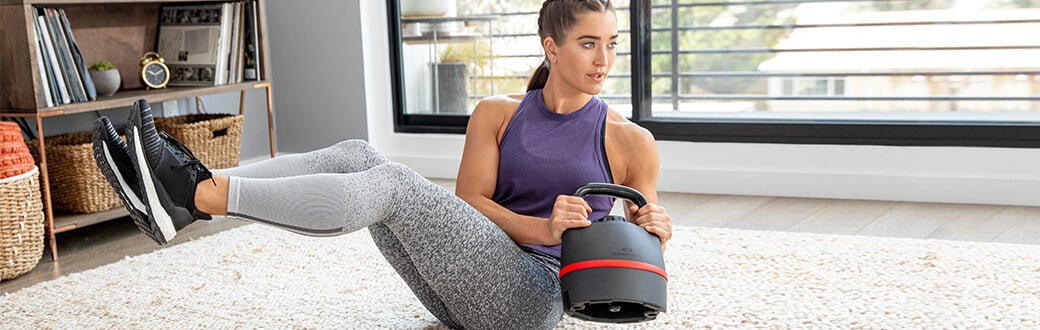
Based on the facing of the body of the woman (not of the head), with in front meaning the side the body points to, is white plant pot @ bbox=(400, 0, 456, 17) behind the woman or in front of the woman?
behind

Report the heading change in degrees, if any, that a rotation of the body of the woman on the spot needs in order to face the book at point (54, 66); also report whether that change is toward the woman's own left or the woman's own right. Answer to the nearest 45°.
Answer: approximately 135° to the woman's own right

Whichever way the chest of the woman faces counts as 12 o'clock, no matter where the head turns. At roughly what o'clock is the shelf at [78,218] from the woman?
The shelf is roughly at 5 o'clock from the woman.

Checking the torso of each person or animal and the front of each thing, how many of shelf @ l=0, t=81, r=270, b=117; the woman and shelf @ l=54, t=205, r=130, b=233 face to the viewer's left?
0

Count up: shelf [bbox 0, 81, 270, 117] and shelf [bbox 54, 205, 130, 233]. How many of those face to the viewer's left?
0

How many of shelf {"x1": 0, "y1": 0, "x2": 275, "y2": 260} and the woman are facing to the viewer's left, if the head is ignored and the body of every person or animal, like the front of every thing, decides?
0

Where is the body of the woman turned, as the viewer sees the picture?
toward the camera

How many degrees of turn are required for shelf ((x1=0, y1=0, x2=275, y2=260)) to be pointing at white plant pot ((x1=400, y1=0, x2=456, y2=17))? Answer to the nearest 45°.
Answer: approximately 90° to its left

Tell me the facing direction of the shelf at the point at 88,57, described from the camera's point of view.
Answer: facing the viewer and to the right of the viewer
